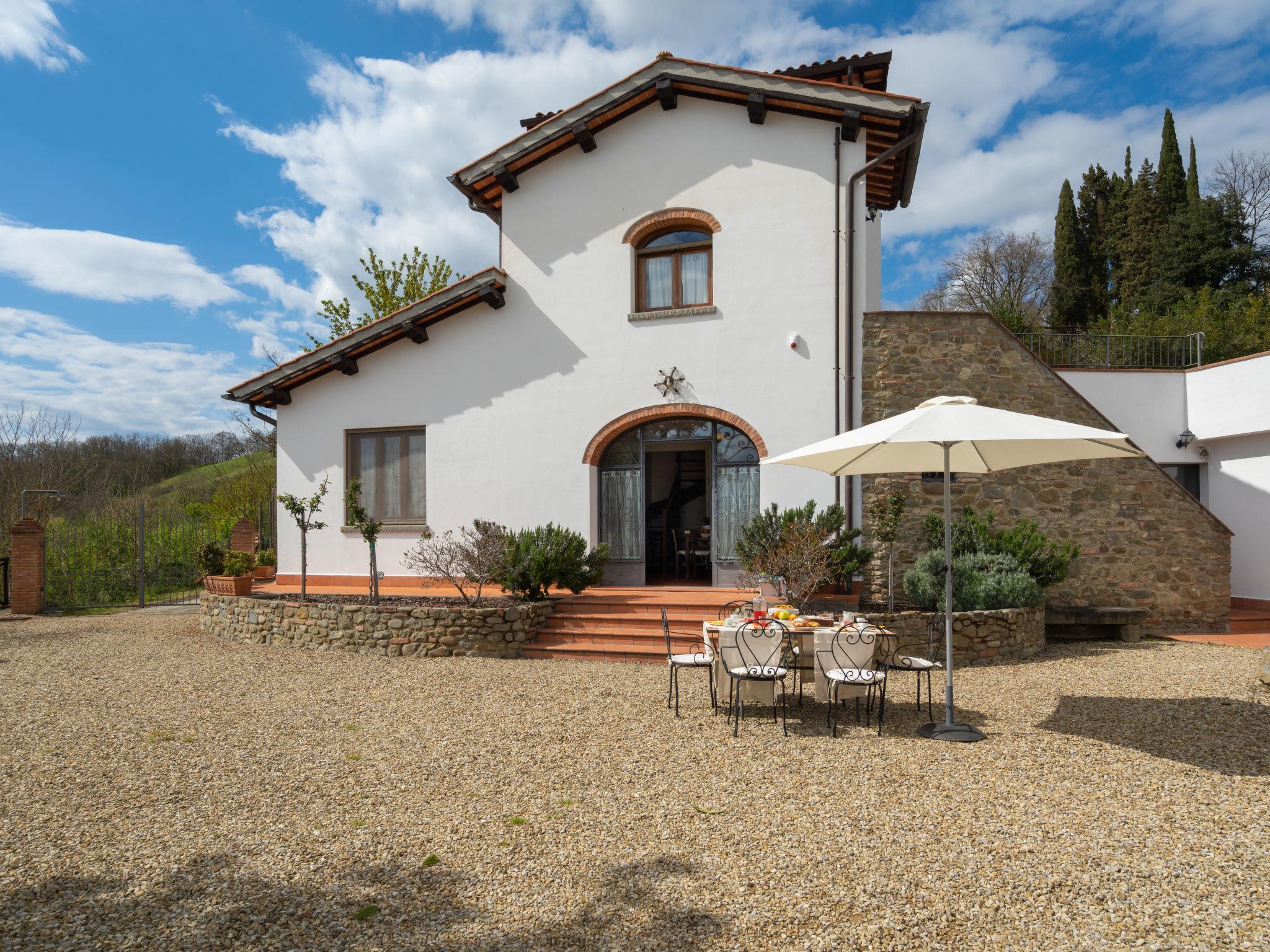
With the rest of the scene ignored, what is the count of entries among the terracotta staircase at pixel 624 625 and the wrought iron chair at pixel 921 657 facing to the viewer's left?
1

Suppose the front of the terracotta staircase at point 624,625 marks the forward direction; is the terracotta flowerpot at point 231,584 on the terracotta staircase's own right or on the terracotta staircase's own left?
on the terracotta staircase's own right

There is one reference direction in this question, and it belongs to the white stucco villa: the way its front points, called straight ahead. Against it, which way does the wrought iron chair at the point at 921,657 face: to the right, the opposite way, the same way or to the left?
to the right

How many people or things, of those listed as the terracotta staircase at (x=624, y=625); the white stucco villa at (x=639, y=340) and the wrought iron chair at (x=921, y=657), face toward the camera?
2

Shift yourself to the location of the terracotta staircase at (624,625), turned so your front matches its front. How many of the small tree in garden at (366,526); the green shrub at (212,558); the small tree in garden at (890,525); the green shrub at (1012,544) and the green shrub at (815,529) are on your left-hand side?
3

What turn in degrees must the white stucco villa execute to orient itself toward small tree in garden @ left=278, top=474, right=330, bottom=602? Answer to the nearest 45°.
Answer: approximately 90° to its right

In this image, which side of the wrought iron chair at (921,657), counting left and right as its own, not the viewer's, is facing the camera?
left

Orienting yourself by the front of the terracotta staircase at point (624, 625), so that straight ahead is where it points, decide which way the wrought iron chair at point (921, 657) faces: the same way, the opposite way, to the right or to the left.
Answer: to the right

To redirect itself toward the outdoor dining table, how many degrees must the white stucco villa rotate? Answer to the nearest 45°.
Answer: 0° — it already faces it

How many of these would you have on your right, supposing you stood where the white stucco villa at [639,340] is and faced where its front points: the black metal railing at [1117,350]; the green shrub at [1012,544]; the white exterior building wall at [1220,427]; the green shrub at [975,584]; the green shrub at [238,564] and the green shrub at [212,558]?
2
